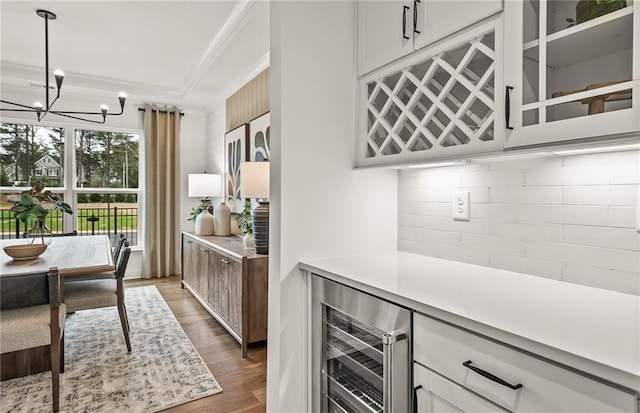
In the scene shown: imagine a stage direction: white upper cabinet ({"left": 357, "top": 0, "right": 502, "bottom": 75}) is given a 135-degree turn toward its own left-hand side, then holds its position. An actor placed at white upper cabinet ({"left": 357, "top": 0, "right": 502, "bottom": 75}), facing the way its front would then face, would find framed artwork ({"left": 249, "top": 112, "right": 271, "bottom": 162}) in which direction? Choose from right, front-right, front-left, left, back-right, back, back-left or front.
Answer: back-left

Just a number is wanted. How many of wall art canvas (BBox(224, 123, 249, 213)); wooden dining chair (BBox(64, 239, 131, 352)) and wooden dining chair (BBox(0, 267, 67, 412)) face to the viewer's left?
2

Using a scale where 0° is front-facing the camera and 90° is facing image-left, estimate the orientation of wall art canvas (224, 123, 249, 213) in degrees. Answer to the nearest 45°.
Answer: approximately 90°

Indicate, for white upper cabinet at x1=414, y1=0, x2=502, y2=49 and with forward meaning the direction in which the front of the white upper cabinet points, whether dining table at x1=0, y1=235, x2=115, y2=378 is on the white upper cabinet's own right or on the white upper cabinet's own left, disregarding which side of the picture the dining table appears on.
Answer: on the white upper cabinet's own right

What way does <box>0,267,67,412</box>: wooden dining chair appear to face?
away from the camera

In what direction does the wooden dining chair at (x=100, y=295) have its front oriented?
to the viewer's left

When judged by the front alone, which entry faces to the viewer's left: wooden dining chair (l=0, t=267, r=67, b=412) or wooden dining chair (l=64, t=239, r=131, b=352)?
wooden dining chair (l=64, t=239, r=131, b=352)

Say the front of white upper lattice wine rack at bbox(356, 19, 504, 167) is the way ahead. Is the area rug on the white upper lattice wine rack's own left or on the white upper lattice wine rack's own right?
on the white upper lattice wine rack's own right

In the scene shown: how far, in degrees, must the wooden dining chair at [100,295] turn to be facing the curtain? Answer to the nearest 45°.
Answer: approximately 90° to its right

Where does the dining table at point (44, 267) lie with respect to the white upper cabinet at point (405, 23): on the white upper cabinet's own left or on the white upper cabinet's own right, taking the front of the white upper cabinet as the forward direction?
on the white upper cabinet's own right

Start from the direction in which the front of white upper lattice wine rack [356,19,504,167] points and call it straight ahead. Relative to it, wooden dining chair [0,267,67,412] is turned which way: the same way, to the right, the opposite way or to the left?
to the right

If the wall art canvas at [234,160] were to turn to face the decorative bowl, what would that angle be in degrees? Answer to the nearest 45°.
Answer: approximately 45° to its left
